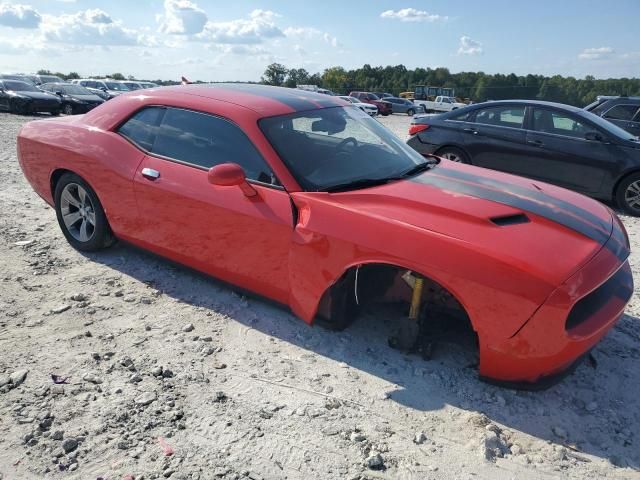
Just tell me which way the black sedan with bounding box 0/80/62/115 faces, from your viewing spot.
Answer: facing the viewer and to the right of the viewer

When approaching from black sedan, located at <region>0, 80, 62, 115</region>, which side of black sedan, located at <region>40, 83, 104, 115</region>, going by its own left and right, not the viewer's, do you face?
right

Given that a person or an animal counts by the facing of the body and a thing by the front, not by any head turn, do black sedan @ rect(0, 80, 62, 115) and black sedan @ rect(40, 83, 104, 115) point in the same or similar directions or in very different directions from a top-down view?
same or similar directions

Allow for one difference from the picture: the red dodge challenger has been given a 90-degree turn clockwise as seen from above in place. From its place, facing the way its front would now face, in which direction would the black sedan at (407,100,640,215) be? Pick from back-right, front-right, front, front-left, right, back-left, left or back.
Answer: back
